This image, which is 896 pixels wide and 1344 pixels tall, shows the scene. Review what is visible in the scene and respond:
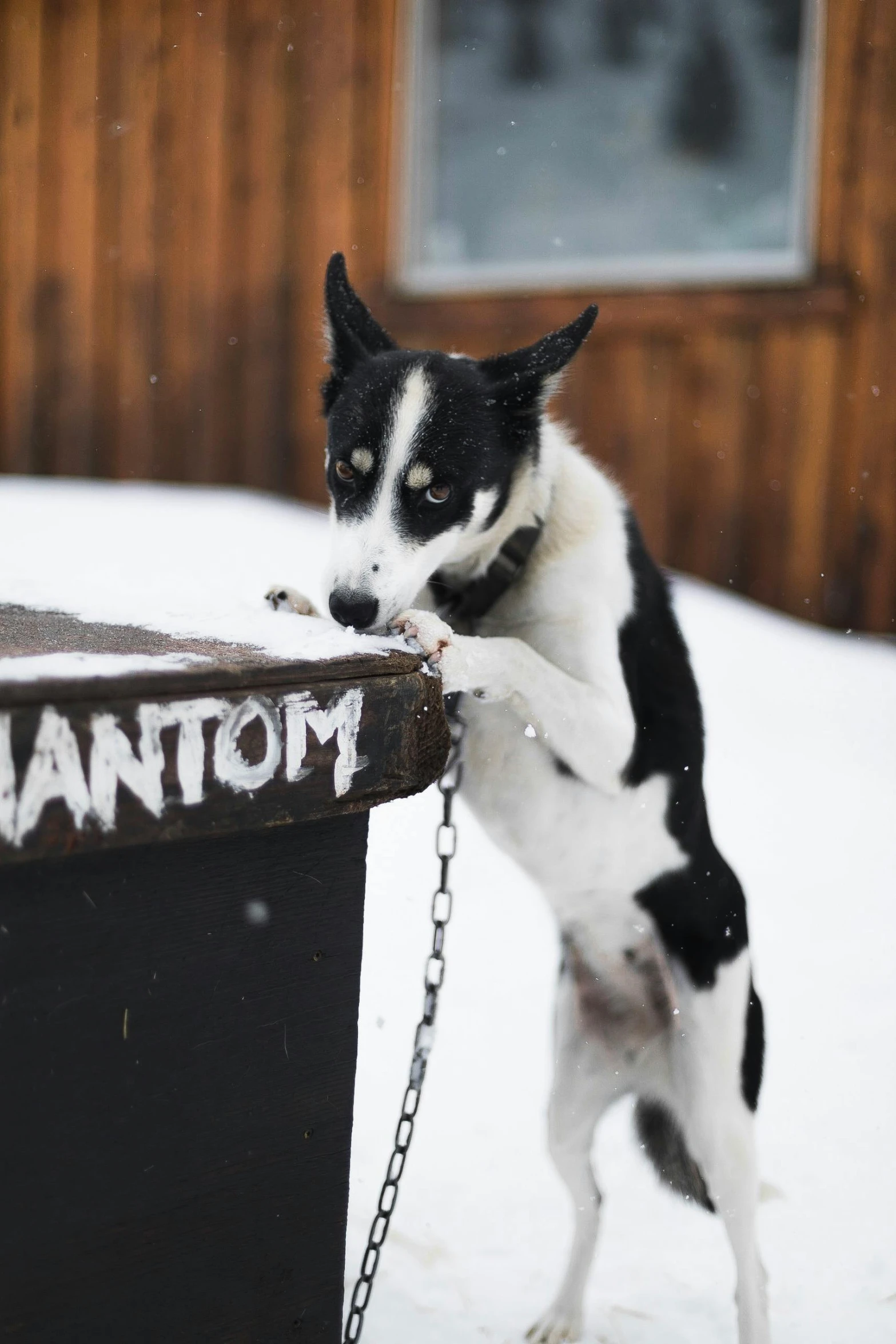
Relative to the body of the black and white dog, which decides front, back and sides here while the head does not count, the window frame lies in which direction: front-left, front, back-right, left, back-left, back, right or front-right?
back-right

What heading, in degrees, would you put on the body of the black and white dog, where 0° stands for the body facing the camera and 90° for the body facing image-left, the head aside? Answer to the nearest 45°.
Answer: approximately 45°
